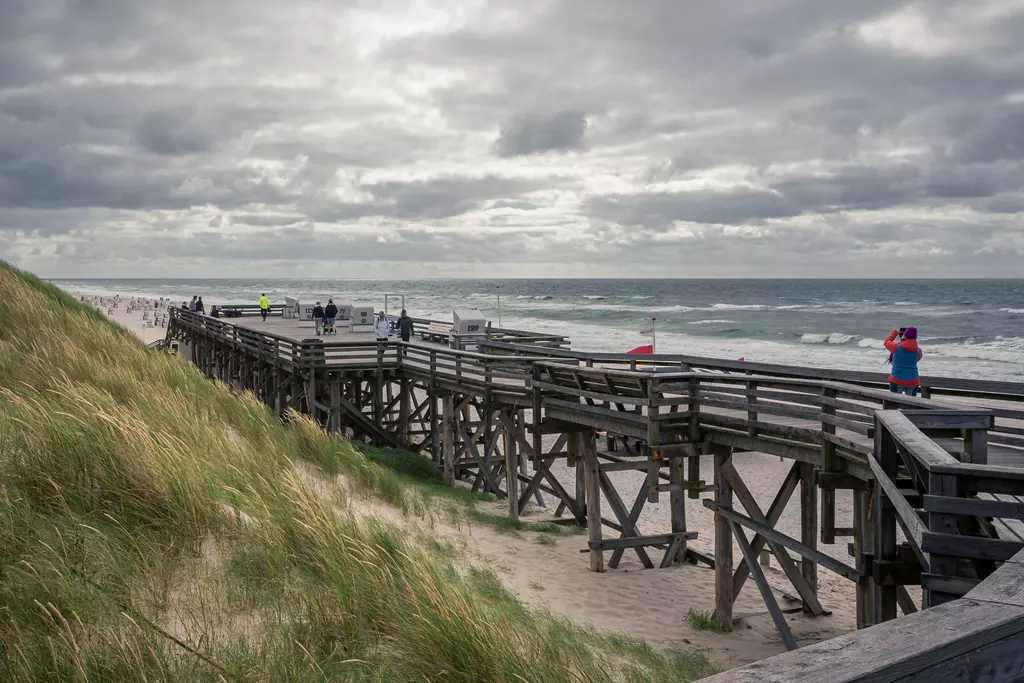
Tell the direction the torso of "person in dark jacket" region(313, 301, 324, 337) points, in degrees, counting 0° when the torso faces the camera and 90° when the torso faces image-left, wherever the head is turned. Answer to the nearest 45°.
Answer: approximately 180°

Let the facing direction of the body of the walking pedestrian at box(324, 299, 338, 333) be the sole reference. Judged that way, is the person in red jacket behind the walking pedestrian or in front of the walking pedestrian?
behind

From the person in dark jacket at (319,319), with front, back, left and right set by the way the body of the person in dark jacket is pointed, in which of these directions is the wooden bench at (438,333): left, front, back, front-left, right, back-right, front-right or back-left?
back-right

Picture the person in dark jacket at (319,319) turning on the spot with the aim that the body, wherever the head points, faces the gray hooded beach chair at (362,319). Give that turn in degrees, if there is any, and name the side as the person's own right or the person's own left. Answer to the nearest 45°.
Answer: approximately 45° to the person's own right

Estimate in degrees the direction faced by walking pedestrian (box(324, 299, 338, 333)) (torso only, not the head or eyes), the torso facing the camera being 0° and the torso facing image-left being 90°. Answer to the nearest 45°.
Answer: approximately 180°
